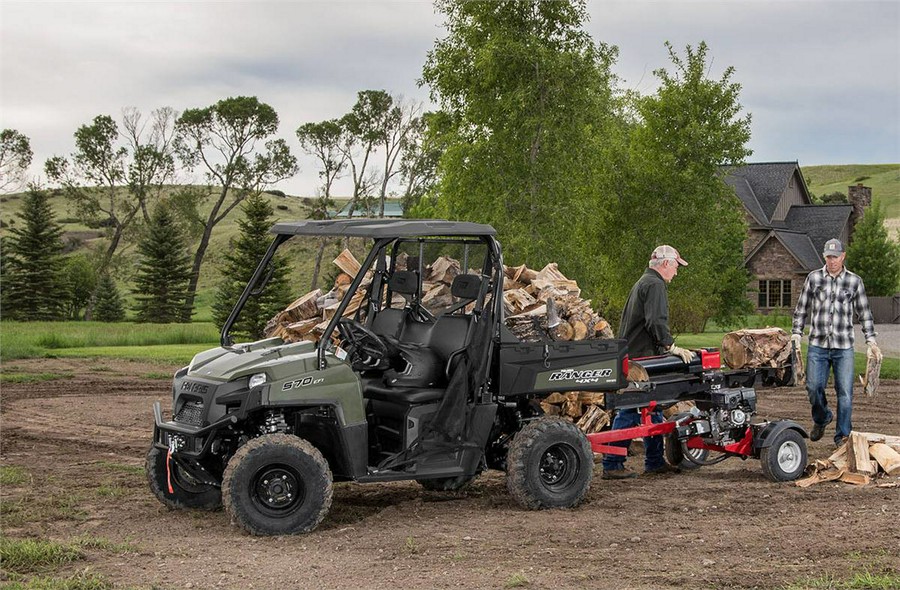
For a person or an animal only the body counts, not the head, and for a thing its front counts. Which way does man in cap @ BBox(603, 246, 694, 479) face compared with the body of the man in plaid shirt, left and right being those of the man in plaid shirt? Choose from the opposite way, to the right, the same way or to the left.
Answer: to the left

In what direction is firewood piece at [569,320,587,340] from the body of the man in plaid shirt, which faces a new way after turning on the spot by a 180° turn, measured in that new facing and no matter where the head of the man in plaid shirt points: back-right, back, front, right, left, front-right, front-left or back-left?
left

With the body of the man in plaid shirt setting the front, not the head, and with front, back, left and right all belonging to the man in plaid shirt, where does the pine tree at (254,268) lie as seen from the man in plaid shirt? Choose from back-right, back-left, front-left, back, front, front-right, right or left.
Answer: back-right

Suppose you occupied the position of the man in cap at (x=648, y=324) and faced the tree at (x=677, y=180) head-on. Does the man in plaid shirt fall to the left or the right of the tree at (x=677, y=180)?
right

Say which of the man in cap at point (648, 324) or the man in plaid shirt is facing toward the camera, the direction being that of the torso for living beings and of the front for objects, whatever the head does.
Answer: the man in plaid shirt

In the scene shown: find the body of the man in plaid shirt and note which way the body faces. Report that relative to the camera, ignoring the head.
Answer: toward the camera

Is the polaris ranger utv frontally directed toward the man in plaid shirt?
no

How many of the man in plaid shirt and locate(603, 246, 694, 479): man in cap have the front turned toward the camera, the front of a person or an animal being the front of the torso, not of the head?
1

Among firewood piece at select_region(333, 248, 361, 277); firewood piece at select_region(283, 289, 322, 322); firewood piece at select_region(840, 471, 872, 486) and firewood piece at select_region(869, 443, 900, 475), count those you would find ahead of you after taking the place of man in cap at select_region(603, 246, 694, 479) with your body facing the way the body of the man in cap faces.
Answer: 2

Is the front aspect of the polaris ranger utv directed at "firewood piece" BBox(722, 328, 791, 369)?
no

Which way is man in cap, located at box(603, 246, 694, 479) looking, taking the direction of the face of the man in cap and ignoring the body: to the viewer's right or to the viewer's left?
to the viewer's right

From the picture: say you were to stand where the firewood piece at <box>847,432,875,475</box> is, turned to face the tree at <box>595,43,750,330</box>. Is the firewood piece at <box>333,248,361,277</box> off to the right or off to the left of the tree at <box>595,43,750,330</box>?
left

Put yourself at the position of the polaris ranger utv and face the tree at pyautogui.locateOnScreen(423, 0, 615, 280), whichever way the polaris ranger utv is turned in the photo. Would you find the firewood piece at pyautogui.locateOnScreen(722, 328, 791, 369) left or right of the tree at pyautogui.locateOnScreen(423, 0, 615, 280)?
right

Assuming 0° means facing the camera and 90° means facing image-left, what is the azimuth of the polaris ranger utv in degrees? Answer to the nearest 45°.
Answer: approximately 45°

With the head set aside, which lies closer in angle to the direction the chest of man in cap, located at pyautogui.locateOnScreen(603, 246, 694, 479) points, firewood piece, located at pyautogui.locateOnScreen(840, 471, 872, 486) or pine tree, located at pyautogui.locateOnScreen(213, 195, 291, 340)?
the firewood piece

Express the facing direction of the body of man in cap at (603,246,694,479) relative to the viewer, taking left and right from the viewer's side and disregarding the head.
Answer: facing to the right of the viewer

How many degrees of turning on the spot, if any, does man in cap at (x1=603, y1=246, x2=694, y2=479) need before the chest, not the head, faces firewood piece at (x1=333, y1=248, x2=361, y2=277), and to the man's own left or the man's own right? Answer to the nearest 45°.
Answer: approximately 135° to the man's own left
